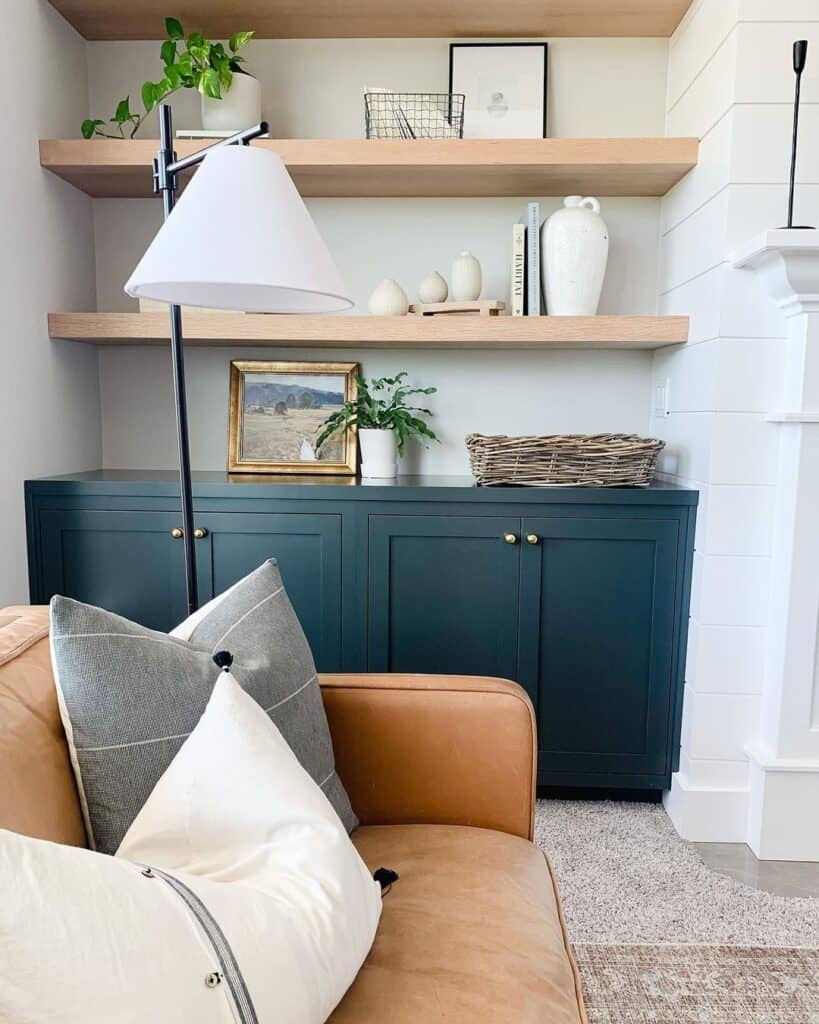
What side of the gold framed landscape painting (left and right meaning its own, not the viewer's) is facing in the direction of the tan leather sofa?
front

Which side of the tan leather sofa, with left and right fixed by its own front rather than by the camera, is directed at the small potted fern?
left

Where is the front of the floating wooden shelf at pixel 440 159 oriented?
toward the camera

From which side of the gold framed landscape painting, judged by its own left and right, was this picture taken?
front

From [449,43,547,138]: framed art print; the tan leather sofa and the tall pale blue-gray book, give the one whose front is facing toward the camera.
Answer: the framed art print

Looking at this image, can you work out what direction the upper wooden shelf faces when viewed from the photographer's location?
facing the viewer

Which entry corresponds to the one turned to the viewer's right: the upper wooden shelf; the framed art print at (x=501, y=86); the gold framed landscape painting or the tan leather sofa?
the tan leather sofa

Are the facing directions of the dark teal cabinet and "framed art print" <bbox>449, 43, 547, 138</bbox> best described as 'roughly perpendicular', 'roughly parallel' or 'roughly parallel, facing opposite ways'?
roughly parallel

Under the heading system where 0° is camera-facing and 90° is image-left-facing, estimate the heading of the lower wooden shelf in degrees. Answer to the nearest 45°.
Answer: approximately 0°

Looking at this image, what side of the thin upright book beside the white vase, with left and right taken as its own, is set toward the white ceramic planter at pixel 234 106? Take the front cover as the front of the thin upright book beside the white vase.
back

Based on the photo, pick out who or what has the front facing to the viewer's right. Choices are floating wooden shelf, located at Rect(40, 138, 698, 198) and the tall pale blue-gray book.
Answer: the tall pale blue-gray book

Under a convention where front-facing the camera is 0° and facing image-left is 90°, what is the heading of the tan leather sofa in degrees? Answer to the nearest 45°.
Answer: approximately 270°
